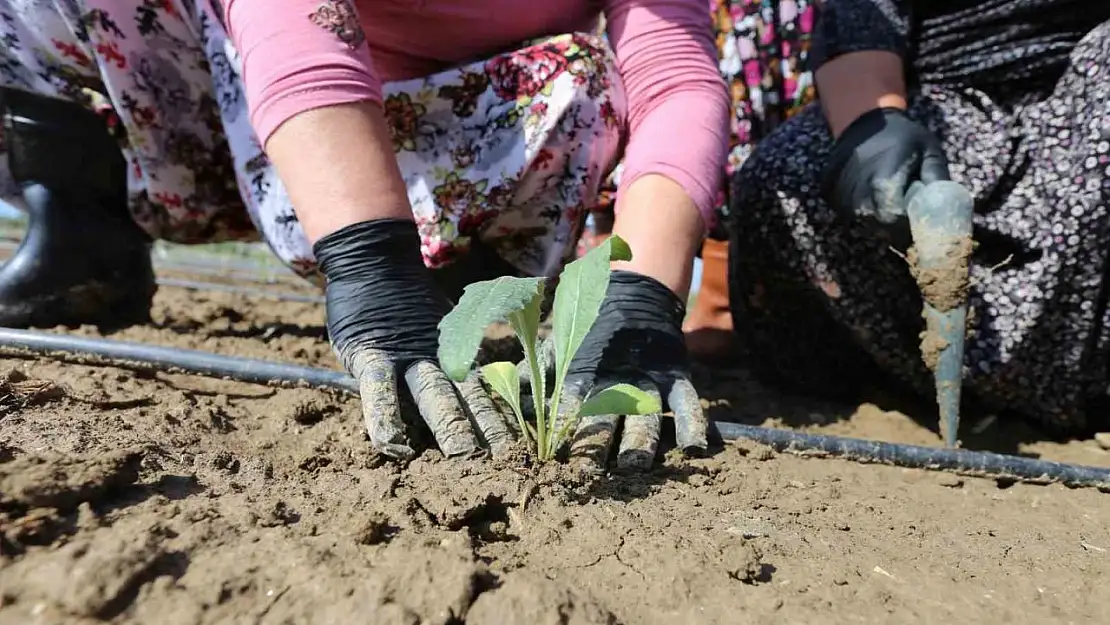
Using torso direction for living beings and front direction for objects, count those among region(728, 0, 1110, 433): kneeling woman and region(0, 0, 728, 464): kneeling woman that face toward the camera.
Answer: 2

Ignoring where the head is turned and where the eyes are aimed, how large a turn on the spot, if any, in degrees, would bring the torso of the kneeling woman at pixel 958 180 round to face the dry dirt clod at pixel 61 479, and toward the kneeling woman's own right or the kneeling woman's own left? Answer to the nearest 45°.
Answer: approximately 45° to the kneeling woman's own right

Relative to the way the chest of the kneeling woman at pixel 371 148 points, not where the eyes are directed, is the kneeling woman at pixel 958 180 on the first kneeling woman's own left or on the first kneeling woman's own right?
on the first kneeling woman's own left

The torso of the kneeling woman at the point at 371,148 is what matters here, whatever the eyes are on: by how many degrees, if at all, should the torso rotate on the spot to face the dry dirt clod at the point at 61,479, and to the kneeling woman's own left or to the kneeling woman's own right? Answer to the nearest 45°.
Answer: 0° — they already face it

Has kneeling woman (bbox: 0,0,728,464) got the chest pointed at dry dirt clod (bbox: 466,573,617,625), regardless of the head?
yes

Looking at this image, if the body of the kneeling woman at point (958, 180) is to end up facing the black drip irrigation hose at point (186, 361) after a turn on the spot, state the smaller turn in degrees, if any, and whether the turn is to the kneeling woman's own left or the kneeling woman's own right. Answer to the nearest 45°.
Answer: approximately 45° to the kneeling woman's own right
